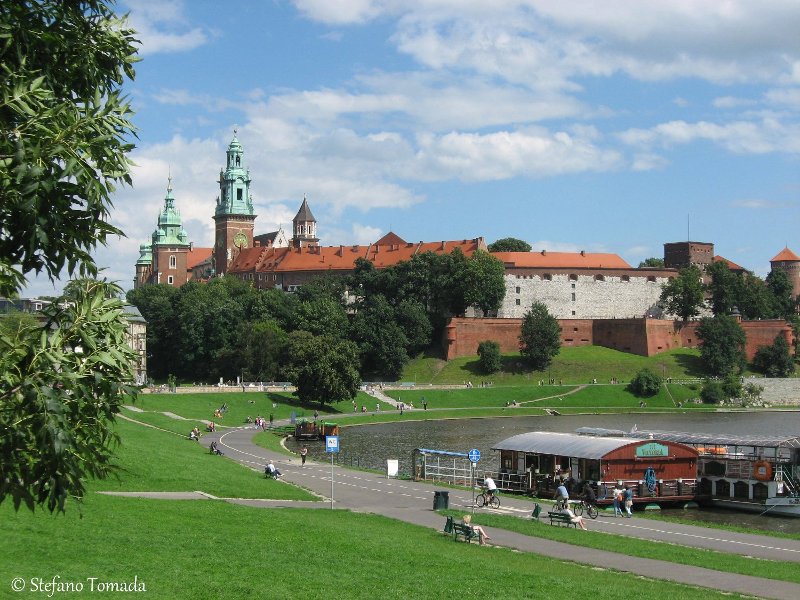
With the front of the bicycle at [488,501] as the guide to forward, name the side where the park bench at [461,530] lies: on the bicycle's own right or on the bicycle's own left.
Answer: on the bicycle's own left

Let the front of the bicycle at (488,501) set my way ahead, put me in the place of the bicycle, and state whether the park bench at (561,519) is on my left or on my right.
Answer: on my left

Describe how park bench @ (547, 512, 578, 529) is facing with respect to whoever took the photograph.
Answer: facing away from the viewer and to the right of the viewer

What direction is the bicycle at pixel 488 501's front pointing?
to the viewer's left

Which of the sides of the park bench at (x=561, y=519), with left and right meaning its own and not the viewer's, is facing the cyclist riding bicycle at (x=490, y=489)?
left
